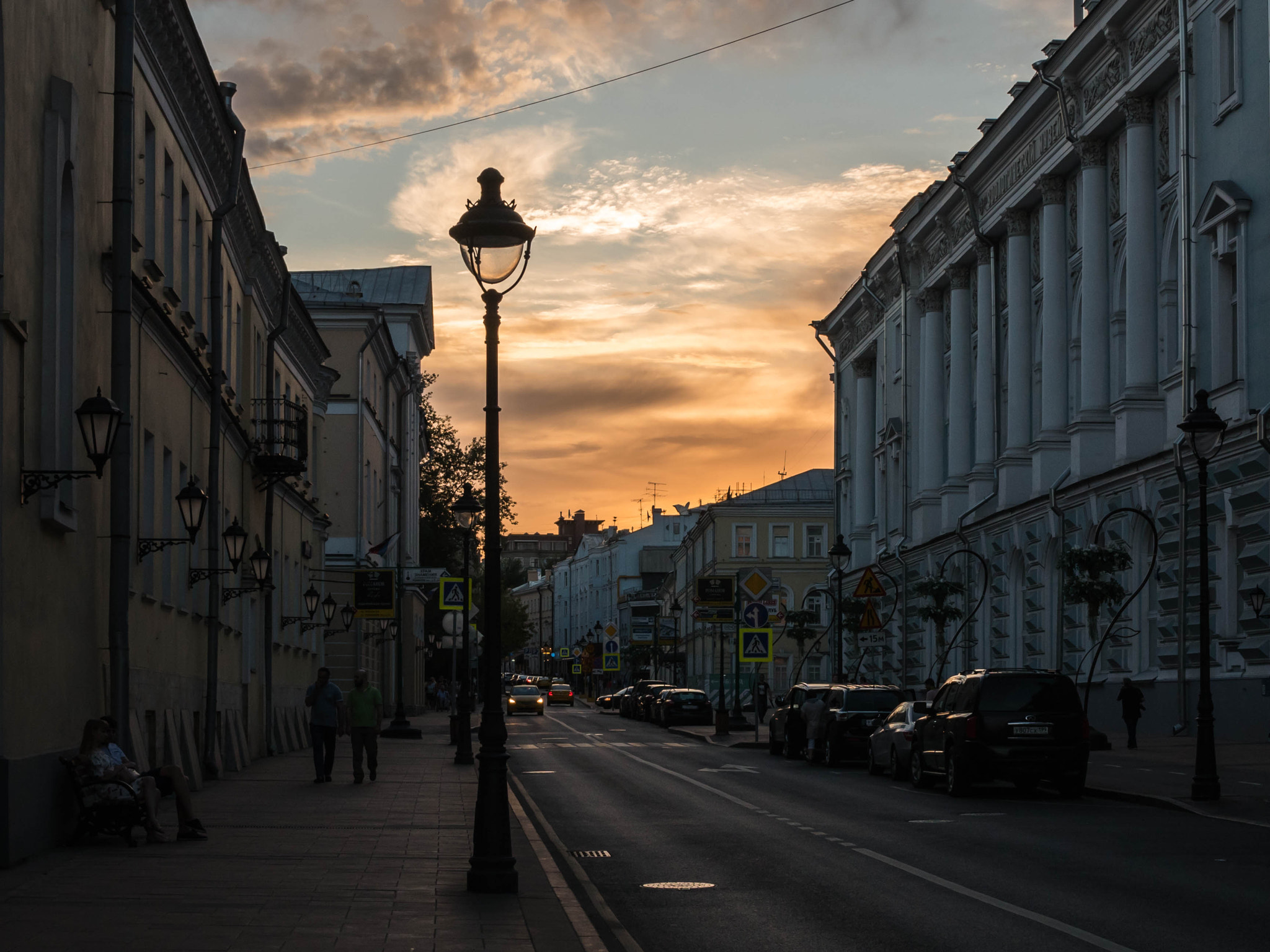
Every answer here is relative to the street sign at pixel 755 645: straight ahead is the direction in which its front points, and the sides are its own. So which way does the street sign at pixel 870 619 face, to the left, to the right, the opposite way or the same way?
the same way

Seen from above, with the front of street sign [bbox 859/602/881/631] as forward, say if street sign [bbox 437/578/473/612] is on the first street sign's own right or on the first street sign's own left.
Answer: on the first street sign's own right

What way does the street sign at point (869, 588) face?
toward the camera

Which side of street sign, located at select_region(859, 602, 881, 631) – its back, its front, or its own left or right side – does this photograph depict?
front

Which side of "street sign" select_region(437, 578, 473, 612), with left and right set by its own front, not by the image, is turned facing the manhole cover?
front

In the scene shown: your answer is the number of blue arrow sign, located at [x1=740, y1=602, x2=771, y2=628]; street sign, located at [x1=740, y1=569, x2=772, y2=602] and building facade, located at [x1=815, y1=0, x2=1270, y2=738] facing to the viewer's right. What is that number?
0

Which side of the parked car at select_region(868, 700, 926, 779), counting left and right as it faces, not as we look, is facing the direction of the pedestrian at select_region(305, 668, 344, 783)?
left

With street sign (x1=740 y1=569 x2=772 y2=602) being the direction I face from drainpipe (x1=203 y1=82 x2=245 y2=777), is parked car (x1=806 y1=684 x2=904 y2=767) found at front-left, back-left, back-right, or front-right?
front-right

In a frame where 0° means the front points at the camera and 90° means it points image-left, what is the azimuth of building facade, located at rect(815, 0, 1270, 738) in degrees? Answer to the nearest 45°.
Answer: approximately 45°

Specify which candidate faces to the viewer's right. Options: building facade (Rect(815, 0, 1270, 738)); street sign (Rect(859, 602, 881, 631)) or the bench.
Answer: the bench

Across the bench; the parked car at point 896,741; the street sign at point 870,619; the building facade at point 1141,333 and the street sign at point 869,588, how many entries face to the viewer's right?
1

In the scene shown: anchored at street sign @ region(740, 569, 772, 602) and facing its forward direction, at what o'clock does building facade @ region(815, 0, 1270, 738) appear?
The building facade is roughly at 9 o'clock from the street sign.

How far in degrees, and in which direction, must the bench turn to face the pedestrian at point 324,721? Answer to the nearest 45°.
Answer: approximately 90° to its left

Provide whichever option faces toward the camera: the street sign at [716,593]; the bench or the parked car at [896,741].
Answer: the street sign

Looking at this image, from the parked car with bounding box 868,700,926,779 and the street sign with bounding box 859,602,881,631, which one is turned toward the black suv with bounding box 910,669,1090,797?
the street sign

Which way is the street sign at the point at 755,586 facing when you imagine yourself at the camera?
facing the viewer

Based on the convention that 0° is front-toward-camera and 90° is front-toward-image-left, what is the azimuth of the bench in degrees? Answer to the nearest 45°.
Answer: approximately 270°

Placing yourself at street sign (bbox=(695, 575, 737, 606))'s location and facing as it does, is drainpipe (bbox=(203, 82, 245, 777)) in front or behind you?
in front
